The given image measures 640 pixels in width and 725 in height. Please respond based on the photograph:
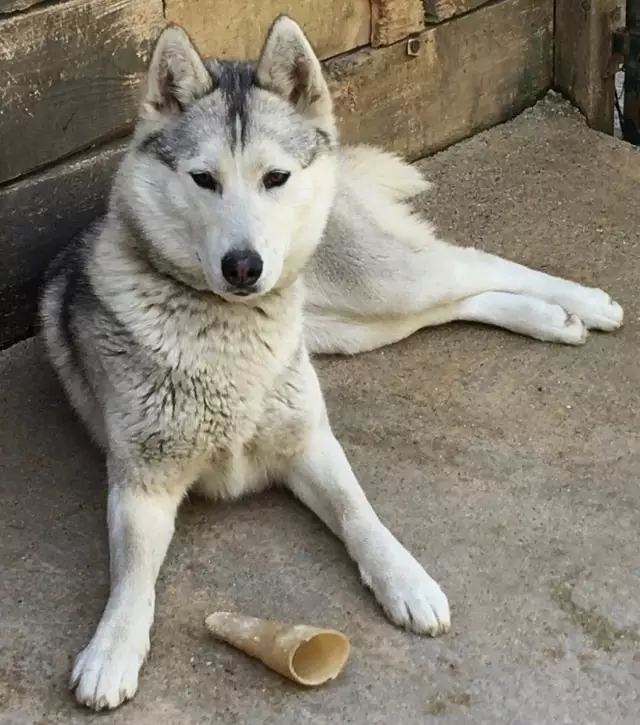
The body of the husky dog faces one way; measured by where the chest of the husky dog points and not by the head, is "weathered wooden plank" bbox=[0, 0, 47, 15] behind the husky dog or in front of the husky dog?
behind

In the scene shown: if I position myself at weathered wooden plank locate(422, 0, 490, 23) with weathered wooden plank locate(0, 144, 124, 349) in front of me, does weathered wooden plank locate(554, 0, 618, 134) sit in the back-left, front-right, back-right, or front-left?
back-left

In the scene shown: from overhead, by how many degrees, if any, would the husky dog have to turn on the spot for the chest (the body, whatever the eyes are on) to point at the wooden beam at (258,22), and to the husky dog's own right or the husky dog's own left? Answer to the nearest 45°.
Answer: approximately 180°

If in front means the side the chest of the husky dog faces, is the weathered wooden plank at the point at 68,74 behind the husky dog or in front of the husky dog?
behind

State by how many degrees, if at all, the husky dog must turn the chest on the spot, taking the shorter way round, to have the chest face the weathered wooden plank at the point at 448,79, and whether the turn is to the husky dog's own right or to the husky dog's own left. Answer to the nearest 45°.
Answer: approximately 135° to the husky dog's own left

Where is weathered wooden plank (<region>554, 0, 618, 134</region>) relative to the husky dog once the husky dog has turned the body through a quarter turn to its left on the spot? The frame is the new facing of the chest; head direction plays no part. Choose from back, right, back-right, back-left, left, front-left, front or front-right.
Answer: front-left

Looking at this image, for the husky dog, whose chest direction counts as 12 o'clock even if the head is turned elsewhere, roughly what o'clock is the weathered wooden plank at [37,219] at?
The weathered wooden plank is roughly at 5 o'clock from the husky dog.

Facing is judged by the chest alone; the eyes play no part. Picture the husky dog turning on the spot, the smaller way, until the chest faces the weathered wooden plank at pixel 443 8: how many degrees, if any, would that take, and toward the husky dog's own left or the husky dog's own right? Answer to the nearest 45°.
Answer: approximately 135° to the husky dog's own left

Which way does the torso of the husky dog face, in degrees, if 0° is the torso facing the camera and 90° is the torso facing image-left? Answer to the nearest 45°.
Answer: approximately 0°
